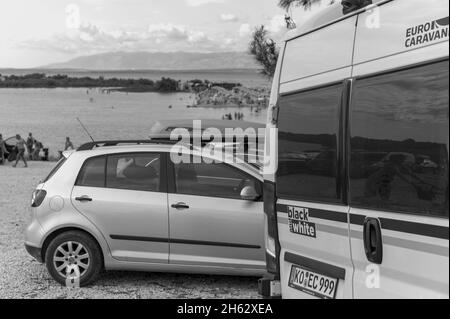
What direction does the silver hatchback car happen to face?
to the viewer's right

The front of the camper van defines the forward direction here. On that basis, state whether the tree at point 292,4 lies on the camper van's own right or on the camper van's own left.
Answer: on the camper van's own left

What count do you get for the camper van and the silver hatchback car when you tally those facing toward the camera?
0

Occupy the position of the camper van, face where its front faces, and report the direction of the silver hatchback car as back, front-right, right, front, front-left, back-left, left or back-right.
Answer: left

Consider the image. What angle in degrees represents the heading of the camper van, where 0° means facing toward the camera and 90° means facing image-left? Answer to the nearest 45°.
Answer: approximately 225°
